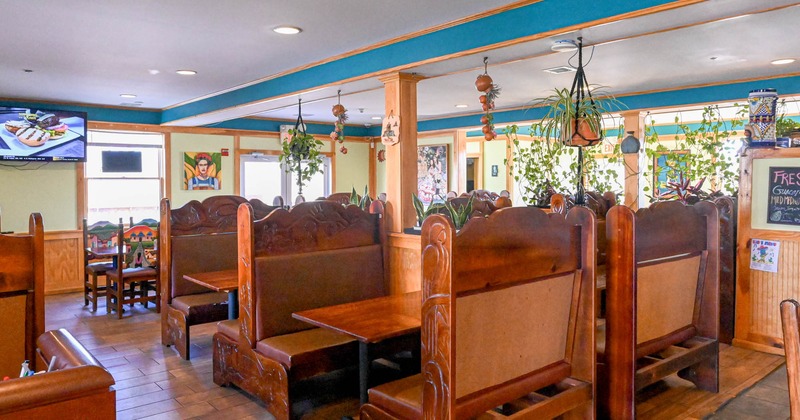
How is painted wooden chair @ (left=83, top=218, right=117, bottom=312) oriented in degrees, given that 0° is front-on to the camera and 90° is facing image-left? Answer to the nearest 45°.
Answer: approximately 315°

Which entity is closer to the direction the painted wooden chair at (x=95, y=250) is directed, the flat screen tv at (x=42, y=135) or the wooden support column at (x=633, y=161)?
the wooden support column

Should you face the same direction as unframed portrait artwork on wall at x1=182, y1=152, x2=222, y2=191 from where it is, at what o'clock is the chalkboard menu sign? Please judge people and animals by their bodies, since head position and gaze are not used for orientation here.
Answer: The chalkboard menu sign is roughly at 11 o'clock from the unframed portrait artwork on wall.

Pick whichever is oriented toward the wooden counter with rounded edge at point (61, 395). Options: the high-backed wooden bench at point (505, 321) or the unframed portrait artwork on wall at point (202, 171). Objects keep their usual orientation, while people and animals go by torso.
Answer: the unframed portrait artwork on wall

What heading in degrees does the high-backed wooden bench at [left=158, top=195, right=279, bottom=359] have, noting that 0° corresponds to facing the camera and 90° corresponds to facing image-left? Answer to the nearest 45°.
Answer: approximately 315°

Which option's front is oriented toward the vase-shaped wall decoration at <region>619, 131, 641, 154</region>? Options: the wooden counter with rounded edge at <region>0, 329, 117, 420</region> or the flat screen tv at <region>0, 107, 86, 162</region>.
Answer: the flat screen tv

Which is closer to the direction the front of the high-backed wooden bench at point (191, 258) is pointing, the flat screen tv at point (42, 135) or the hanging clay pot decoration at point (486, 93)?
the hanging clay pot decoration
